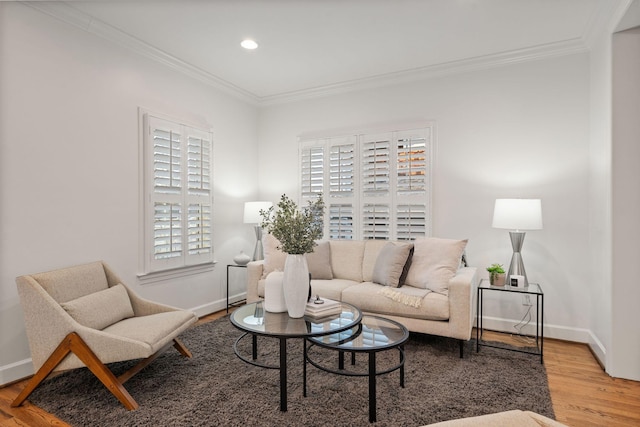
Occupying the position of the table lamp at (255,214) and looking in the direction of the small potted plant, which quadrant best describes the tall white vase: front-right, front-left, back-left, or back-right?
front-right

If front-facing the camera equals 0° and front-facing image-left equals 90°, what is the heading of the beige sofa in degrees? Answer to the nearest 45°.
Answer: approximately 45°

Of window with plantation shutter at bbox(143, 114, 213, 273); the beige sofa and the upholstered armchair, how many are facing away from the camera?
0

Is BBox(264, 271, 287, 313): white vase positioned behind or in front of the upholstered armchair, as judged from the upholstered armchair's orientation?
in front

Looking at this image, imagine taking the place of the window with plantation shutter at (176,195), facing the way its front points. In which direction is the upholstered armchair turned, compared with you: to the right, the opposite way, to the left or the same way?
the same way

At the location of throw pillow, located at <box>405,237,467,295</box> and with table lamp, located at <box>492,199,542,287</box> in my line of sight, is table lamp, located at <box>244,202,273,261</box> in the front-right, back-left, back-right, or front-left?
back-left

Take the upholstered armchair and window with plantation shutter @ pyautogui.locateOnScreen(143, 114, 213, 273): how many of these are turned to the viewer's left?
0

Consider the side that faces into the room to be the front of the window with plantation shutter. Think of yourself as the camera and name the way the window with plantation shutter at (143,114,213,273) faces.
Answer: facing the viewer and to the right of the viewer

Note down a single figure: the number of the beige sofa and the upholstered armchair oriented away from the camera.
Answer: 0

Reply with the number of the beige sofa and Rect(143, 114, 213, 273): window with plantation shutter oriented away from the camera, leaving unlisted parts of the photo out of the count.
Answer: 0

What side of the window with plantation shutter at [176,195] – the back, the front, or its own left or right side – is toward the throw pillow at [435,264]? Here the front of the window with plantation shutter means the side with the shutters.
front

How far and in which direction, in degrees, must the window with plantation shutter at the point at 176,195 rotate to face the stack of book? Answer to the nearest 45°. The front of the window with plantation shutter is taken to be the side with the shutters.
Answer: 0° — it already faces it

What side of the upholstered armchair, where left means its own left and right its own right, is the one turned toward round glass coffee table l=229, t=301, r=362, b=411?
front
